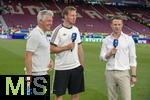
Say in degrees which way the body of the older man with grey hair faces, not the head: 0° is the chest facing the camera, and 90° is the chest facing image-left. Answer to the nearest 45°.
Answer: approximately 315°
